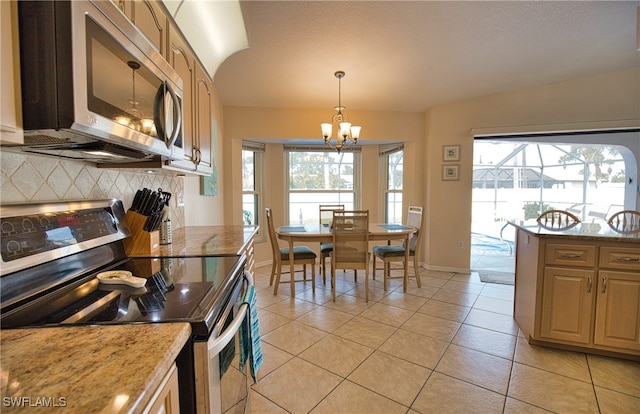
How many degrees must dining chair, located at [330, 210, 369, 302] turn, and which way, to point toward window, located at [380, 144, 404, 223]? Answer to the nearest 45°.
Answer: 0° — it already faces it

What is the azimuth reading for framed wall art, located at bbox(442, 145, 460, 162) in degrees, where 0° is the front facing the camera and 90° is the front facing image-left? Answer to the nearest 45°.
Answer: approximately 0°

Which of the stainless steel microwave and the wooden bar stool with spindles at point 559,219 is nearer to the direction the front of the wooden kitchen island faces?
the stainless steel microwave

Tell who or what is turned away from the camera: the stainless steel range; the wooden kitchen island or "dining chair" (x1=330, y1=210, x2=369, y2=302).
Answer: the dining chair

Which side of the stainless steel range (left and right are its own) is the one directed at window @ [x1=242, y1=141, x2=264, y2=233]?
left

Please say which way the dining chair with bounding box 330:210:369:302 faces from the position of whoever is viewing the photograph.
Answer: facing away from the viewer
